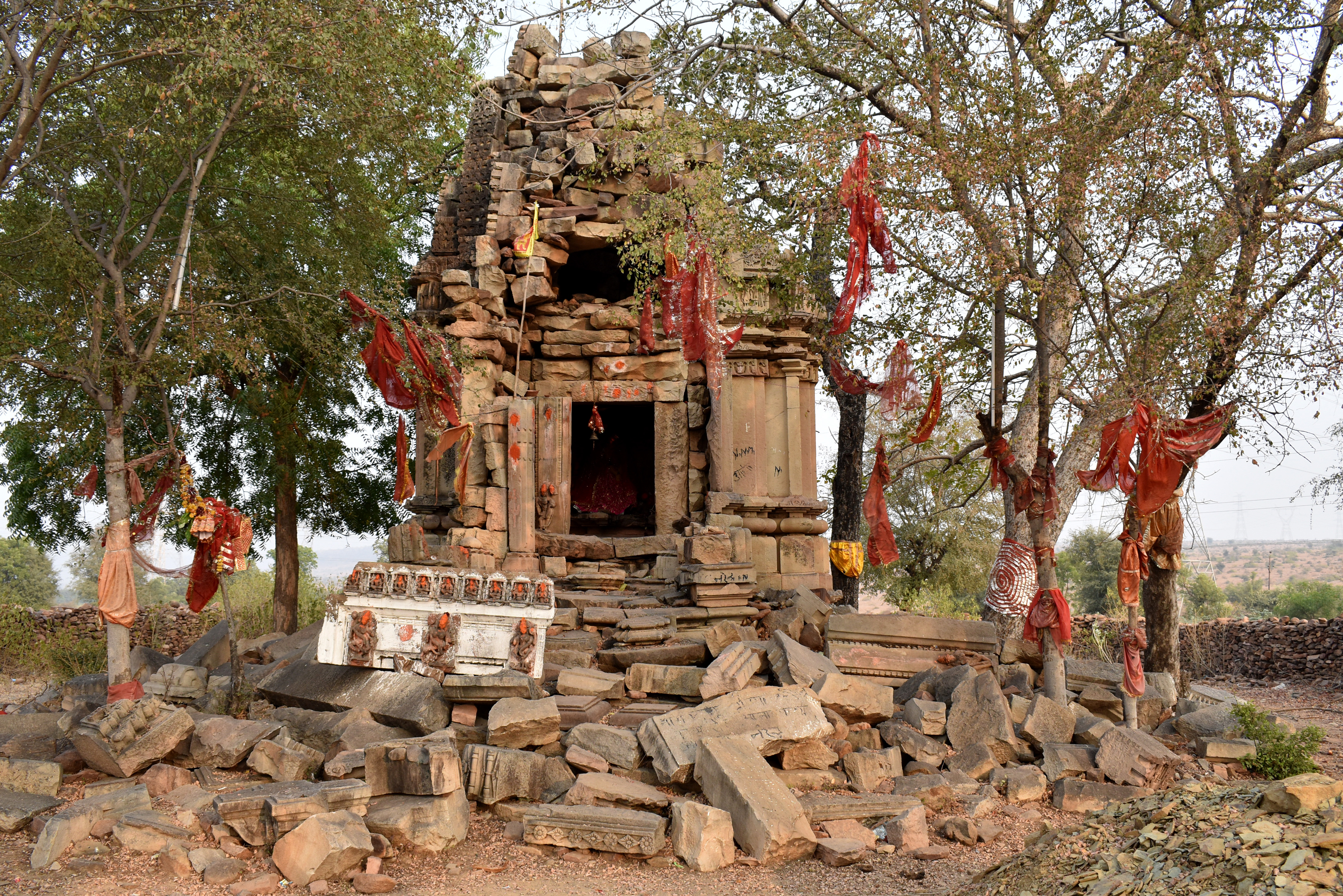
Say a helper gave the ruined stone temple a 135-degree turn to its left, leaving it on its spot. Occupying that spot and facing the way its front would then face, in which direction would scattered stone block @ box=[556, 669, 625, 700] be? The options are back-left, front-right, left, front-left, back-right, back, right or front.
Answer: back-right

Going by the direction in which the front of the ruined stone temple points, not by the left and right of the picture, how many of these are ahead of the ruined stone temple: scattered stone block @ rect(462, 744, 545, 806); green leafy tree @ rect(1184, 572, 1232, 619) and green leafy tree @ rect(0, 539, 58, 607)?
1

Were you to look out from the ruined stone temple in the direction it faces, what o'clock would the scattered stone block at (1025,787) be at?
The scattered stone block is roughly at 11 o'clock from the ruined stone temple.

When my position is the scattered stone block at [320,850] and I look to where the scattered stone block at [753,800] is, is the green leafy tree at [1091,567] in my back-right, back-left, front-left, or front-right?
front-left

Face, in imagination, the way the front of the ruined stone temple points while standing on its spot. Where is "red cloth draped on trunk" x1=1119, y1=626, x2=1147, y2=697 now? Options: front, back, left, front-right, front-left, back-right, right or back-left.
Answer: front-left

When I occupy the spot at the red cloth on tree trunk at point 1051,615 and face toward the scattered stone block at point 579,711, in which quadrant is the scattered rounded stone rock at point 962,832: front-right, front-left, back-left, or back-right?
front-left

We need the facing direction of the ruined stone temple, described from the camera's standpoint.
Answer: facing the viewer

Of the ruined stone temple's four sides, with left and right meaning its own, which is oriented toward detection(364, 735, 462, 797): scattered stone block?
front

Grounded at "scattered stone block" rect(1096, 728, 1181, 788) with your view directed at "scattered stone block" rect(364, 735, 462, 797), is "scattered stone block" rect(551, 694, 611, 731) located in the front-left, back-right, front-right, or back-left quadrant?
front-right

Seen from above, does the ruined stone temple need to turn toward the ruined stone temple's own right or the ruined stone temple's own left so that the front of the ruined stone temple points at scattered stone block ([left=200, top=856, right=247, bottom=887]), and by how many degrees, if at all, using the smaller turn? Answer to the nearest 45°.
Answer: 0° — it already faces it

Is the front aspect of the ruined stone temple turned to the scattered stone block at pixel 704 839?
yes

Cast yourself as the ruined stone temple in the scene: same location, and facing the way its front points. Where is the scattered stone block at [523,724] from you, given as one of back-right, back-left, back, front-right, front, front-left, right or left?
front

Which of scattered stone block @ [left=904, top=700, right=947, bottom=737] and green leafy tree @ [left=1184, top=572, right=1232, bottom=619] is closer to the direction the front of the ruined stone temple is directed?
the scattered stone block

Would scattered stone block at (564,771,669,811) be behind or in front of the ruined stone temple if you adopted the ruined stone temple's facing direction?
in front

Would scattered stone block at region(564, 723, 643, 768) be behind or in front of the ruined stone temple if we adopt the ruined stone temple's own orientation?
in front

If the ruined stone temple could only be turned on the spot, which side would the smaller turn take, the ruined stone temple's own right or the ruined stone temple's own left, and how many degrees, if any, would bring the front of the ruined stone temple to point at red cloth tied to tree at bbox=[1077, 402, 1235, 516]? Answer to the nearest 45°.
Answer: approximately 45° to the ruined stone temple's own left

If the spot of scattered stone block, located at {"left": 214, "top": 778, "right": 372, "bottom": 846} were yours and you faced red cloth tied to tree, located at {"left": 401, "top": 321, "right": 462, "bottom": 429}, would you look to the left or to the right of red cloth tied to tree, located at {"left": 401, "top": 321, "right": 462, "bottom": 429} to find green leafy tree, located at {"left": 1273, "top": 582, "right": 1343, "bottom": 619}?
right

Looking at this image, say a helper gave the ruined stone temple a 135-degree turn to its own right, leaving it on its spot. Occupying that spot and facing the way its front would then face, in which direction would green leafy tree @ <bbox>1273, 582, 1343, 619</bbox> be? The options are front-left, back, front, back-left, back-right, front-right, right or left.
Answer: right
